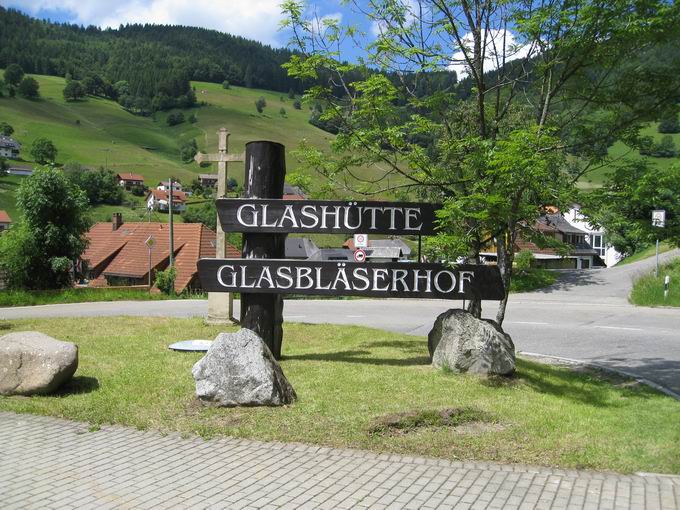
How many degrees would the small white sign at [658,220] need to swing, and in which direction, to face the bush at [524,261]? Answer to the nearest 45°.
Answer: approximately 135° to its right

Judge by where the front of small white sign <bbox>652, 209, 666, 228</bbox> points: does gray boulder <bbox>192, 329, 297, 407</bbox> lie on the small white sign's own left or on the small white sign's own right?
on the small white sign's own right

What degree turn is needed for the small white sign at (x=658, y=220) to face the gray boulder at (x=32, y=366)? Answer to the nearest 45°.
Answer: approximately 45° to its right

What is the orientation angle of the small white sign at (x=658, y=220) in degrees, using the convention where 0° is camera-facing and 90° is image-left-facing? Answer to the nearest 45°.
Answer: approximately 0°

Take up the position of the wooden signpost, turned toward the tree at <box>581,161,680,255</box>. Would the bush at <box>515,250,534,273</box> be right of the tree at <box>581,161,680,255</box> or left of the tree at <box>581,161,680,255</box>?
left
